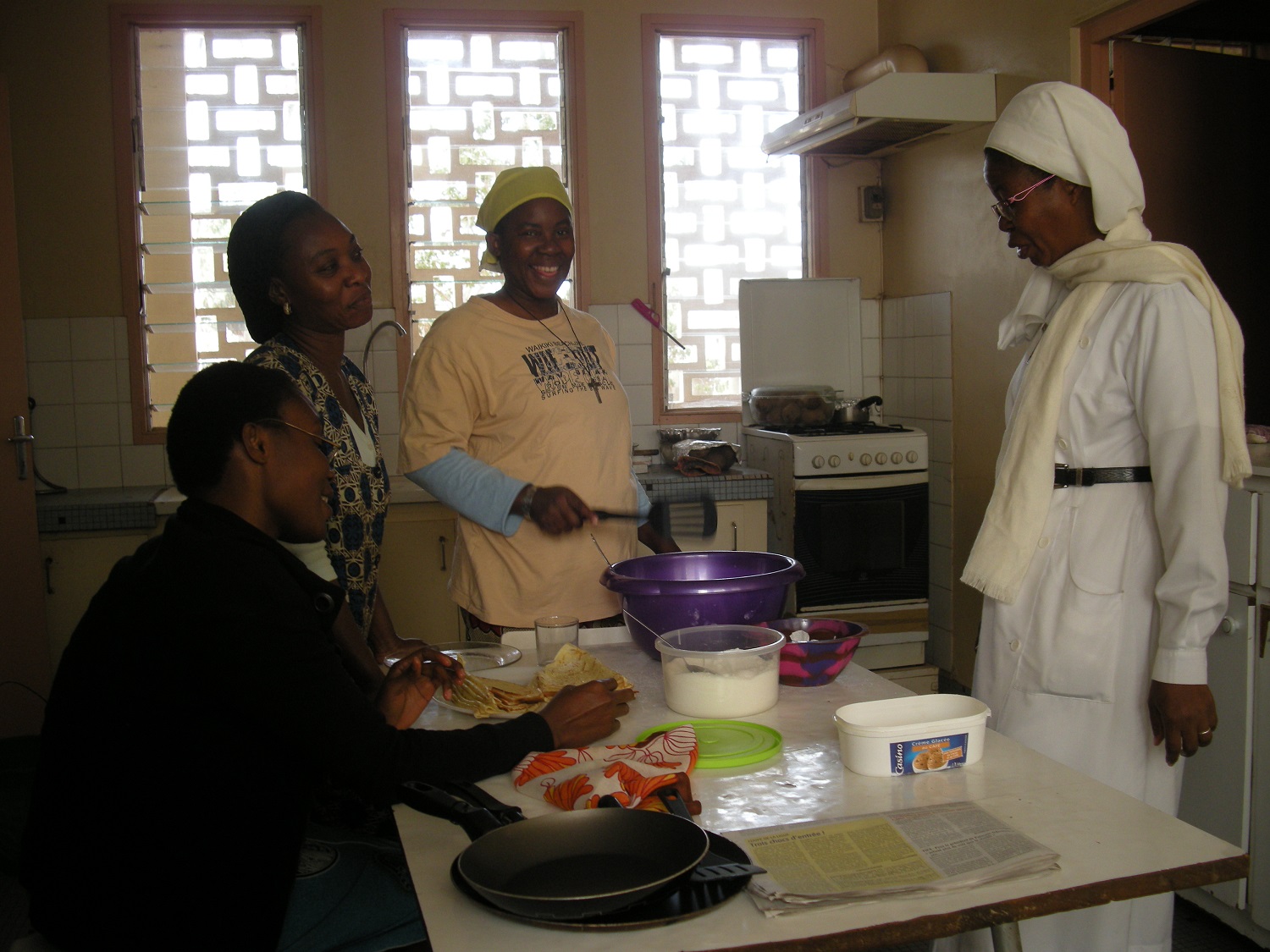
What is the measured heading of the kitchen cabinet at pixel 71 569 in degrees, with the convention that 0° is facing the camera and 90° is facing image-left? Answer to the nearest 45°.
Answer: approximately 0°

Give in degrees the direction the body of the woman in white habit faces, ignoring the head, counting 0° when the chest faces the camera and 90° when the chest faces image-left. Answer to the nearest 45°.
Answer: approximately 45°

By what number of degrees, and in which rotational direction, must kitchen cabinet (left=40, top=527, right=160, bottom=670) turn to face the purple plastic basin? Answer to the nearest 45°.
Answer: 0° — it already faces it

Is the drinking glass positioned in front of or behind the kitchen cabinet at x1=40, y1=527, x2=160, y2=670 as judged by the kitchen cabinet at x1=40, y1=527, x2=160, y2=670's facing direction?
in front

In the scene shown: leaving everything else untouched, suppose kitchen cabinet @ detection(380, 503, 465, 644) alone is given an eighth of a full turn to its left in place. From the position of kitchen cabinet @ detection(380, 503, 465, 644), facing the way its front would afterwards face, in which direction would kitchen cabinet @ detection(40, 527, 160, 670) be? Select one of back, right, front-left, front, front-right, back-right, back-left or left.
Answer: back-right

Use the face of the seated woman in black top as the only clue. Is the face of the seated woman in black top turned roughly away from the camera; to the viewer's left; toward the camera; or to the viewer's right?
to the viewer's right

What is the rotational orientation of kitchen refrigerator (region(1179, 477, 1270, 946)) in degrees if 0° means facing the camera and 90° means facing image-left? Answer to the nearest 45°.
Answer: approximately 45°

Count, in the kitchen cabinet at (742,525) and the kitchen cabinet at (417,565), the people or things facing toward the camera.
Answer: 2

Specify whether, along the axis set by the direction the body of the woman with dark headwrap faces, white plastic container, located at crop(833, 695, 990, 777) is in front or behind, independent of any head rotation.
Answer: in front

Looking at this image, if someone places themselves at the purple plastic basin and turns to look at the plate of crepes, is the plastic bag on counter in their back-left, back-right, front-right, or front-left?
back-right

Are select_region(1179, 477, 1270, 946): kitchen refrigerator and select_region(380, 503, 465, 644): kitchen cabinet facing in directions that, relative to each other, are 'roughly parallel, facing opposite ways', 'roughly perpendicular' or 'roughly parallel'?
roughly perpendicular
